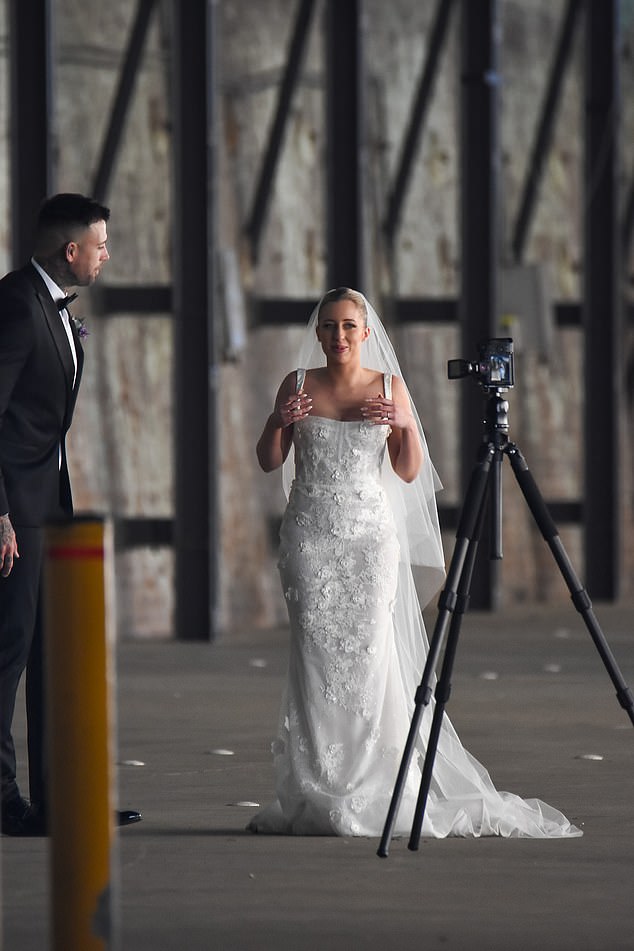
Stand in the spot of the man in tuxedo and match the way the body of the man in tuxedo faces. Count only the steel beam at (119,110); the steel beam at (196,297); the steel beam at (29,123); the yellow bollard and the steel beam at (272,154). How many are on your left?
4

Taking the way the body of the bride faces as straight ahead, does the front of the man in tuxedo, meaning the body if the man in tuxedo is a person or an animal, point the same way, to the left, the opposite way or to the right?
to the left

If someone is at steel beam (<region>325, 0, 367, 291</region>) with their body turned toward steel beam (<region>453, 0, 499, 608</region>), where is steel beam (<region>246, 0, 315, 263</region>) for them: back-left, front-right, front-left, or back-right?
back-left

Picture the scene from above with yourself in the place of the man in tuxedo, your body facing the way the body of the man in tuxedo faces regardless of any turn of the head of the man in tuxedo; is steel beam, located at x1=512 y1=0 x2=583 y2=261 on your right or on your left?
on your left

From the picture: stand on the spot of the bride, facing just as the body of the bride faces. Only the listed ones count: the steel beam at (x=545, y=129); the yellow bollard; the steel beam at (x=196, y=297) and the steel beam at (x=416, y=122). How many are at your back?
3

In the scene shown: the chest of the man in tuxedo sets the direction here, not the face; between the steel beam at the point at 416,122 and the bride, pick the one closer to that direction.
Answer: the bride

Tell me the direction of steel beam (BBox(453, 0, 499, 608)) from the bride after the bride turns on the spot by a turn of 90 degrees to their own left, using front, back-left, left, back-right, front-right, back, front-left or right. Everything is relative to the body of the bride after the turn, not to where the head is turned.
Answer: left

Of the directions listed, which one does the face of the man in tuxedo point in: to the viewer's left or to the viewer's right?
to the viewer's right

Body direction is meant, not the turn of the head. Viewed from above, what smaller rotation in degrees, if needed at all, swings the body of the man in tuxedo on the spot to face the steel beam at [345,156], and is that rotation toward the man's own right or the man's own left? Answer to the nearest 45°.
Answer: approximately 90° to the man's own left

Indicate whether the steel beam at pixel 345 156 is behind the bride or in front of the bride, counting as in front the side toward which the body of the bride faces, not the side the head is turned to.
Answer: behind

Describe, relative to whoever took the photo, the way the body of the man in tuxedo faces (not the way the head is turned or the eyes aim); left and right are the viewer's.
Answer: facing to the right of the viewer

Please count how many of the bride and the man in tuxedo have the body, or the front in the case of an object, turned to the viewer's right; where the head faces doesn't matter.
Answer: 1

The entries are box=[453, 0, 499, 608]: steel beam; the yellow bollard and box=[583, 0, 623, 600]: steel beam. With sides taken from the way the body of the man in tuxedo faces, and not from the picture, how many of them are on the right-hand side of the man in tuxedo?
1

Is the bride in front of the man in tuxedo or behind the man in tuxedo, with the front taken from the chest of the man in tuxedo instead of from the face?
in front

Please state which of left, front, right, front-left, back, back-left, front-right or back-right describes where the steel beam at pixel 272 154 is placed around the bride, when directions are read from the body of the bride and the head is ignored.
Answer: back

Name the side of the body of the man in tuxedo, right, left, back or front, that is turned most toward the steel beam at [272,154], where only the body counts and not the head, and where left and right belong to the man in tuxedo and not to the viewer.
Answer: left
